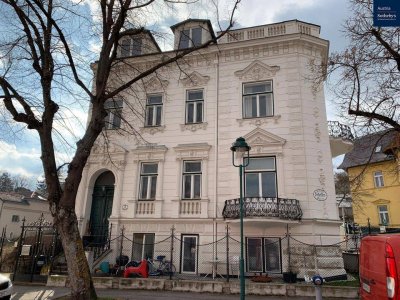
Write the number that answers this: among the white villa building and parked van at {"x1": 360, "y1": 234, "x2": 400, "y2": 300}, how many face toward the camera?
1

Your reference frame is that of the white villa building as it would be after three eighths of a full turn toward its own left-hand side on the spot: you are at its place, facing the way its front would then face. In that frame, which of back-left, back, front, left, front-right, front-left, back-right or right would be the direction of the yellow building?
front

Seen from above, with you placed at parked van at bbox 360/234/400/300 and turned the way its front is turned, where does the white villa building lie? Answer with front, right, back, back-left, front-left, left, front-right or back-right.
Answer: left

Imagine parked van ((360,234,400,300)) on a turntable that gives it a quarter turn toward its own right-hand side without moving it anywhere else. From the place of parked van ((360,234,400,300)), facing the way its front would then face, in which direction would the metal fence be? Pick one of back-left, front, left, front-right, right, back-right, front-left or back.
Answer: back

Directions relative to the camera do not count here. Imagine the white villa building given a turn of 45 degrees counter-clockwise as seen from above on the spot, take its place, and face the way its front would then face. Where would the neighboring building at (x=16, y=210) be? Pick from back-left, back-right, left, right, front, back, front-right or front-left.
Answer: back

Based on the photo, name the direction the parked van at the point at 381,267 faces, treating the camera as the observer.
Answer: facing away from the viewer and to the right of the viewer

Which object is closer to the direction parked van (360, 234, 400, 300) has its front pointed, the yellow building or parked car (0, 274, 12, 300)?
the yellow building

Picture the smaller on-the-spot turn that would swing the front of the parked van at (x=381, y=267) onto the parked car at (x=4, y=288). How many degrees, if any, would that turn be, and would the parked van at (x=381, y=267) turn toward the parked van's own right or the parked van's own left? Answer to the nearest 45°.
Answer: approximately 135° to the parked van's own left

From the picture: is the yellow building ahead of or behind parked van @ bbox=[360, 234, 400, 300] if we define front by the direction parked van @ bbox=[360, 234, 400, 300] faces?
ahead

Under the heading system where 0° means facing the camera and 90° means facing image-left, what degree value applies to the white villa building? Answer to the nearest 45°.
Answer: approximately 0°
